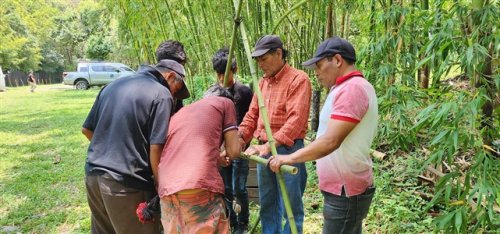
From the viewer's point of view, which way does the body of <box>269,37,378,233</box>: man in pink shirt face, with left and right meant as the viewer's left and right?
facing to the left of the viewer

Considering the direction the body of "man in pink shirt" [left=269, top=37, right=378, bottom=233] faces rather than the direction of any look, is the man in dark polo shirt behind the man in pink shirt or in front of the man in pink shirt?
in front

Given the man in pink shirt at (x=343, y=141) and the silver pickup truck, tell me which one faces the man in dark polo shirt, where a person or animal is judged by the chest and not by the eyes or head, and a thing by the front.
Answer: the man in pink shirt

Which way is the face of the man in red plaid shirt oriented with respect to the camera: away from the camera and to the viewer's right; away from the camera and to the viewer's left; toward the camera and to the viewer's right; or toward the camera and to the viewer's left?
toward the camera and to the viewer's left

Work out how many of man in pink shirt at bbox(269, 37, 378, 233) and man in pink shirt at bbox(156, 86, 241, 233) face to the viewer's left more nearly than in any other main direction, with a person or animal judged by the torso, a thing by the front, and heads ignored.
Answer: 1

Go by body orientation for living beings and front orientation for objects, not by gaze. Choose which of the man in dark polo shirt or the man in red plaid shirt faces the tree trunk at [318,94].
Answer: the man in dark polo shirt

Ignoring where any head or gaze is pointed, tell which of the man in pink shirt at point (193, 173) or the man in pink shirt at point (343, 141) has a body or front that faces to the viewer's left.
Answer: the man in pink shirt at point (343, 141)

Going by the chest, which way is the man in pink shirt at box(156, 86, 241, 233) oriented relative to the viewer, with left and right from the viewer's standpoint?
facing away from the viewer and to the right of the viewer

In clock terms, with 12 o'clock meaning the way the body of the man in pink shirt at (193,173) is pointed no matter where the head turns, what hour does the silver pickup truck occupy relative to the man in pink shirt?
The silver pickup truck is roughly at 10 o'clock from the man in pink shirt.

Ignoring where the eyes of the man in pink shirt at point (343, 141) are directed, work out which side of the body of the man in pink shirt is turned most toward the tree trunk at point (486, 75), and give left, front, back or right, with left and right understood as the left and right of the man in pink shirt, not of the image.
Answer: back
